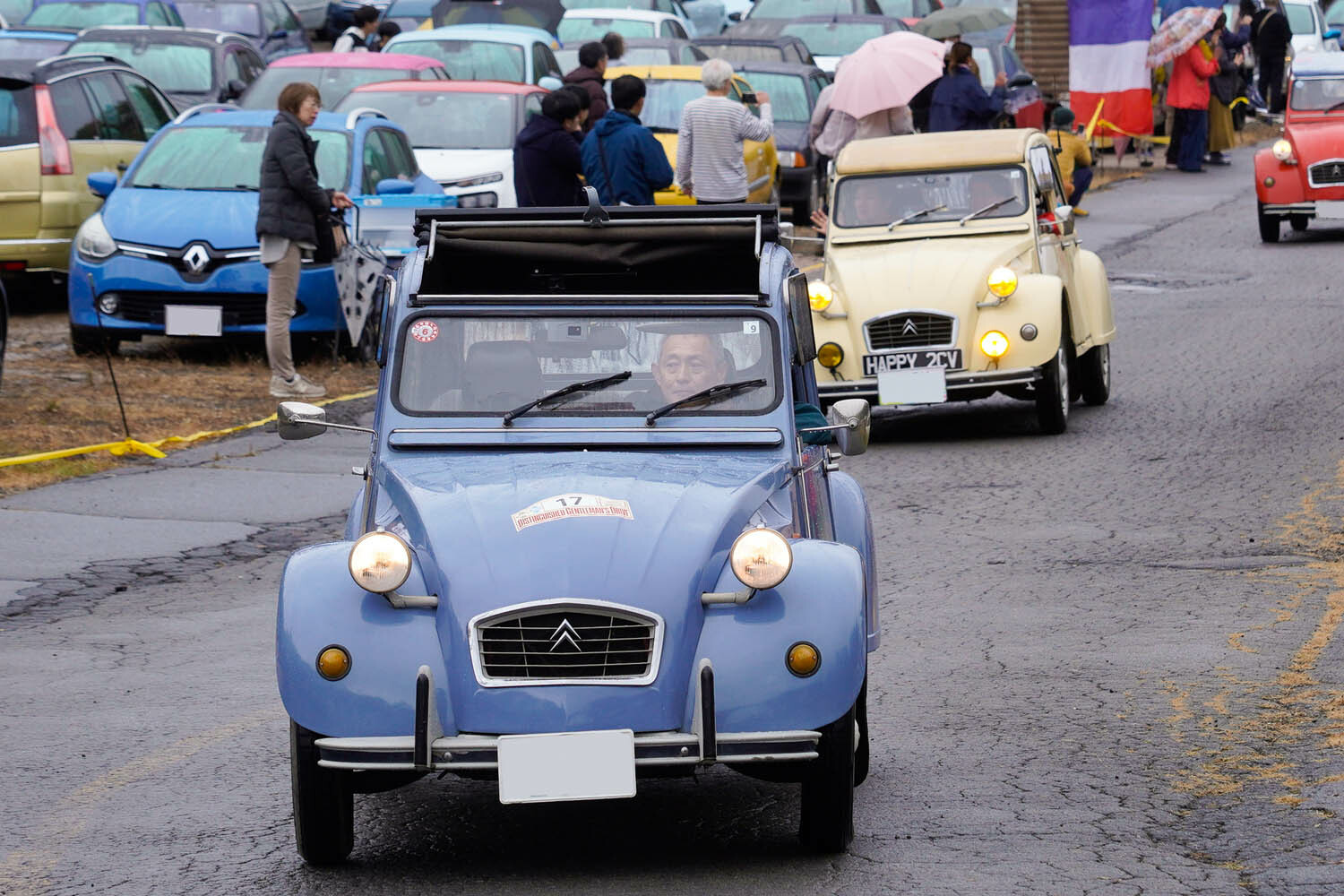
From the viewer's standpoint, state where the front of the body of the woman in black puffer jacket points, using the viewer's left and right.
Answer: facing to the right of the viewer

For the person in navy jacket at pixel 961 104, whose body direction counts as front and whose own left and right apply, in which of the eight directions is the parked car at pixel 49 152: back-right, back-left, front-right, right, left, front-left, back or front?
back-left

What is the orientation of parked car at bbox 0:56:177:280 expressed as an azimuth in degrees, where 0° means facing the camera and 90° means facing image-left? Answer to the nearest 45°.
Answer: approximately 225°

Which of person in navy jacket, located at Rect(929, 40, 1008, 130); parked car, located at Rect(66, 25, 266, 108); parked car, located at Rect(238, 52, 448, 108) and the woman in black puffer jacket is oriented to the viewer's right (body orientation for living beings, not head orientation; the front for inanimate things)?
the woman in black puffer jacket

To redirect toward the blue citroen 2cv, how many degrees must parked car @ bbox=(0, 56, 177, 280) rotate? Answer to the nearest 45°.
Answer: approximately 135° to its right

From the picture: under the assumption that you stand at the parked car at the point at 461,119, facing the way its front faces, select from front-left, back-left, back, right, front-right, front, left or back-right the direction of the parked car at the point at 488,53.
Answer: back-right

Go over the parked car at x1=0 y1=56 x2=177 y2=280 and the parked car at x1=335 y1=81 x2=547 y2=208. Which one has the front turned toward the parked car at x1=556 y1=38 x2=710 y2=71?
the parked car at x1=0 y1=56 x2=177 y2=280

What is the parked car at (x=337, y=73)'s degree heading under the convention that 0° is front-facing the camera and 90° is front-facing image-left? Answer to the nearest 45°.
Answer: approximately 45°

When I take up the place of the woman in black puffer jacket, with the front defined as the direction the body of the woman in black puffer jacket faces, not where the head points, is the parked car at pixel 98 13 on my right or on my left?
on my left

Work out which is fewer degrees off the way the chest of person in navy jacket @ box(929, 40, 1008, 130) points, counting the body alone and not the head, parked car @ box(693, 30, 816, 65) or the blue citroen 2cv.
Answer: the parked car

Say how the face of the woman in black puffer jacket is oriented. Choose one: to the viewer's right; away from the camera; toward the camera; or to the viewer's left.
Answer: to the viewer's right

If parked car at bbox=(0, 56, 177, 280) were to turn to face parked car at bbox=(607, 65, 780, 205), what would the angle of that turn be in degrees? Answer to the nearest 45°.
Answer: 0° — it already faces it

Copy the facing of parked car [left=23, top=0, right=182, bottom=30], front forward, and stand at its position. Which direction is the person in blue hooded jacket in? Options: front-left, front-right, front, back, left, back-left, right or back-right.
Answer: front-left

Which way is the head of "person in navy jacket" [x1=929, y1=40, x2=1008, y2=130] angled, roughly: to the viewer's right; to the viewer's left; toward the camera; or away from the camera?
away from the camera

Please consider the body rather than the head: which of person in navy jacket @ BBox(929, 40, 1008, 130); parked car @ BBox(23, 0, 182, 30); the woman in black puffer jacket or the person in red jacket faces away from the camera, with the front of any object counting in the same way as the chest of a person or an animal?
the person in navy jacket

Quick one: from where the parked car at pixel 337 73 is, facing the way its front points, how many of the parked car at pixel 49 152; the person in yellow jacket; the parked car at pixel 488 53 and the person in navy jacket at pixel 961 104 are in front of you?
1
